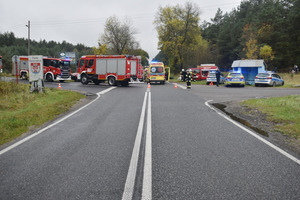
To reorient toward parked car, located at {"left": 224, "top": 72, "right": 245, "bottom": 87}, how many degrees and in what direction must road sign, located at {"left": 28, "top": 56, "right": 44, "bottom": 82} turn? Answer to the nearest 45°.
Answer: approximately 90° to its left

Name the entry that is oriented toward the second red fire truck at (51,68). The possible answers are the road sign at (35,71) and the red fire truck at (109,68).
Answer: the red fire truck

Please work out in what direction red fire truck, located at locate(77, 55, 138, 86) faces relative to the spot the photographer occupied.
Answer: facing away from the viewer and to the left of the viewer

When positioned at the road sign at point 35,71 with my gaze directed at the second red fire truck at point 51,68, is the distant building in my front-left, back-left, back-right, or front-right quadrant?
front-right

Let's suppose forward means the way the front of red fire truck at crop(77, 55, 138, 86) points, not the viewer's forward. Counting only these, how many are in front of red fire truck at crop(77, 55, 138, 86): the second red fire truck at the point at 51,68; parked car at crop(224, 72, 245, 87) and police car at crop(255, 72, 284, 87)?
1

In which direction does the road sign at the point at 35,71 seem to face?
toward the camera

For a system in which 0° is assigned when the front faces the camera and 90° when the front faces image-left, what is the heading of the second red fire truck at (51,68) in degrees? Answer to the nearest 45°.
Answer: approximately 315°

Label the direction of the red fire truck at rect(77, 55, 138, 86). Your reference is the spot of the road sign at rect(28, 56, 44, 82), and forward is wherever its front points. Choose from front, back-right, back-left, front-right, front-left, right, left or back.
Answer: back-left
